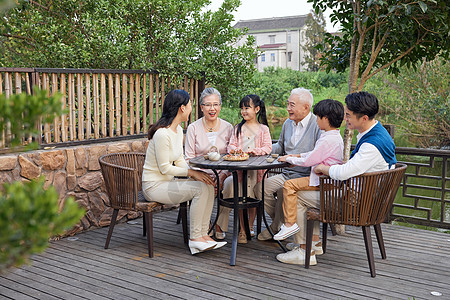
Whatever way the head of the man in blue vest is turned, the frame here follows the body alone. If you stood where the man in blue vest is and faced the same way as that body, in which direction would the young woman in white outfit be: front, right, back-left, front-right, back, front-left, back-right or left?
front

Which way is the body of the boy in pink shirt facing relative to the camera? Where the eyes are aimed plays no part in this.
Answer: to the viewer's left

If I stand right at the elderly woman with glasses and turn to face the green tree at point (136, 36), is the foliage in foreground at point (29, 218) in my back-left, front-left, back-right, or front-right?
back-left

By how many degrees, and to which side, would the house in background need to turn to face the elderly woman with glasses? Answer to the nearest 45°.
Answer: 0° — it already faces them

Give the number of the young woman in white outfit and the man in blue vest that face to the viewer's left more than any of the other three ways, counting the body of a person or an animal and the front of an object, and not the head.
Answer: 1

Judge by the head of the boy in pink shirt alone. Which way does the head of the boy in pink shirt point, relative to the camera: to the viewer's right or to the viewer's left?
to the viewer's left

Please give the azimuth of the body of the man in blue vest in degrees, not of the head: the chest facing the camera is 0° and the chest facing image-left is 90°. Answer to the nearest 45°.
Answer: approximately 90°

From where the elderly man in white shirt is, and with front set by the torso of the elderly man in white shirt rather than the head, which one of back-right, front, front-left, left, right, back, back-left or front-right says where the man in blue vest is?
left

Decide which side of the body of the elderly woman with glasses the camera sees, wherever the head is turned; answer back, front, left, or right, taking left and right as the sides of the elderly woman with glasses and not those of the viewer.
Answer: front

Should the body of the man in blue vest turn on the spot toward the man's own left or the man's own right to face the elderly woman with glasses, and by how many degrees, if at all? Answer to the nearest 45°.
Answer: approximately 45° to the man's own right

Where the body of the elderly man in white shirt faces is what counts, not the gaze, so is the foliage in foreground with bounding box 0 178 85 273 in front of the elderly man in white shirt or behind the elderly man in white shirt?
in front

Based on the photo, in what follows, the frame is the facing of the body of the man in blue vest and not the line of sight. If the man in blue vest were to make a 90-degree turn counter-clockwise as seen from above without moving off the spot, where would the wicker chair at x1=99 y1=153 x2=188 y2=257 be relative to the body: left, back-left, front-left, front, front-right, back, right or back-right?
right

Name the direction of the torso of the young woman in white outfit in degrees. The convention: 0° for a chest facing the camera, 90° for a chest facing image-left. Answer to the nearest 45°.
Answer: approximately 270°

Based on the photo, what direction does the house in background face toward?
toward the camera

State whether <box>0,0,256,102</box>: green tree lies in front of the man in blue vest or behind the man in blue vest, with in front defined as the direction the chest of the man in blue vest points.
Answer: in front

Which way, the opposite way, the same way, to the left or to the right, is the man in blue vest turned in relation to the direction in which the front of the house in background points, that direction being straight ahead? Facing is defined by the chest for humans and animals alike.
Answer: to the right

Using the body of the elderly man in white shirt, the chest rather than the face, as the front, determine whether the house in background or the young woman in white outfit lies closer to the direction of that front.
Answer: the young woman in white outfit

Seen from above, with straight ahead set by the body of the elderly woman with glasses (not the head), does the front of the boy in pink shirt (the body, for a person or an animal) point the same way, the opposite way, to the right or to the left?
to the right
